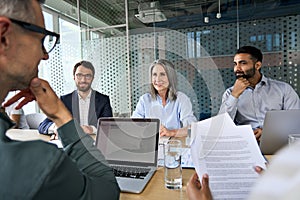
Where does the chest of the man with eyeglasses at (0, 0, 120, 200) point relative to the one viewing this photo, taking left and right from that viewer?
facing away from the viewer and to the right of the viewer

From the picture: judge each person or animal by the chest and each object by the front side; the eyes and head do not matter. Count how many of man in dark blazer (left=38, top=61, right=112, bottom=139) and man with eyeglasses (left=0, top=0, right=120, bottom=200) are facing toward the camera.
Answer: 1

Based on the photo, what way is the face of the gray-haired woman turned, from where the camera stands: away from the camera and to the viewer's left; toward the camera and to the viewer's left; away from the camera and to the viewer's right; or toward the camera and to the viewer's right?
toward the camera and to the viewer's left

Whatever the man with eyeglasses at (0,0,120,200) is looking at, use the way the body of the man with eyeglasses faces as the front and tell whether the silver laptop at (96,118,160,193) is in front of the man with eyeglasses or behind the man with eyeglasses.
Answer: in front

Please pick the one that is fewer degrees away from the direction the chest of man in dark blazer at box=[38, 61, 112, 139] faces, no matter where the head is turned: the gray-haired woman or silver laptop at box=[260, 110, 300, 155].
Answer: the silver laptop

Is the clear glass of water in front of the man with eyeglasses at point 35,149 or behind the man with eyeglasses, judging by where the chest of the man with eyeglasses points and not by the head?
in front

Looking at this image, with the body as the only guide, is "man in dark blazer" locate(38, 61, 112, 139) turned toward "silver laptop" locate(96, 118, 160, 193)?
yes

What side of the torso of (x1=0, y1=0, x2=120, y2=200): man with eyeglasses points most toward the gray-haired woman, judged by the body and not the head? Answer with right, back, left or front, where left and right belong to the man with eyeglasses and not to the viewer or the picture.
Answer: front
